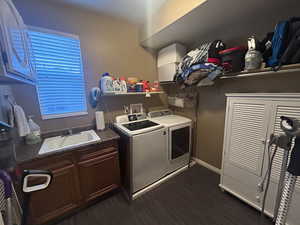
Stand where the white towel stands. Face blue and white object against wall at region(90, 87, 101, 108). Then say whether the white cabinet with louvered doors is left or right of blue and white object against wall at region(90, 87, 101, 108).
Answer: right

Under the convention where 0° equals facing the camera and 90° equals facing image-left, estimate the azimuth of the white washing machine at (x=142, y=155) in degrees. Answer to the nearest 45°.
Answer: approximately 315°

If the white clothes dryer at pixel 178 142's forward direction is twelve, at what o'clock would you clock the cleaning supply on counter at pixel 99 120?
The cleaning supply on counter is roughly at 4 o'clock from the white clothes dryer.

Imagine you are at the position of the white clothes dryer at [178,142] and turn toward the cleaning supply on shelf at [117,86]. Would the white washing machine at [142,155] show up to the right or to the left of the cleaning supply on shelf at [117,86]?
left

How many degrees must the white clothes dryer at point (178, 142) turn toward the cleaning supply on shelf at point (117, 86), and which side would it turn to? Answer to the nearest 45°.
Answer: approximately 135° to its right

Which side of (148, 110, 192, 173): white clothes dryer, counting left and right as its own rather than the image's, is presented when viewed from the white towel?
right

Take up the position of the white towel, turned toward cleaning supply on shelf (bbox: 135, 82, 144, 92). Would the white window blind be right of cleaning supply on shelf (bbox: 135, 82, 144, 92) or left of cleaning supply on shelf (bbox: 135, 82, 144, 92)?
left

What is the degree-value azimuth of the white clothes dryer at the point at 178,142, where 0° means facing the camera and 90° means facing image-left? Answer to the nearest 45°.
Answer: approximately 315°
